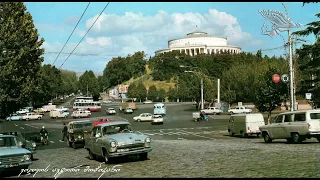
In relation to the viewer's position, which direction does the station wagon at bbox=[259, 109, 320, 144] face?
facing away from the viewer and to the left of the viewer

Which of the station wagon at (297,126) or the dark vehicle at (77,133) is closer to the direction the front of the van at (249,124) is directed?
the dark vehicle

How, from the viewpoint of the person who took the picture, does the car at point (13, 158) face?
facing the viewer and to the right of the viewer

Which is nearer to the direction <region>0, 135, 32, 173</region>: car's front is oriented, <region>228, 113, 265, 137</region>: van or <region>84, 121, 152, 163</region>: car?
the car

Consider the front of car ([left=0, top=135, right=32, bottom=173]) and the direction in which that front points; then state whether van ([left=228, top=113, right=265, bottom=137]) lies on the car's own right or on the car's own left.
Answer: on the car's own left

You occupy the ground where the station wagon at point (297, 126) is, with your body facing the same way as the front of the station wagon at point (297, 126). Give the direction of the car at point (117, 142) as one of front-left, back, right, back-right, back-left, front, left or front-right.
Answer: left

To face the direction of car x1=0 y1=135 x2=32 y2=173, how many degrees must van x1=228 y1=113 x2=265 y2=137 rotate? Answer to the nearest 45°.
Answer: approximately 135° to its left

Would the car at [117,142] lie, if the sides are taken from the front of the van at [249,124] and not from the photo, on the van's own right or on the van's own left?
on the van's own left
